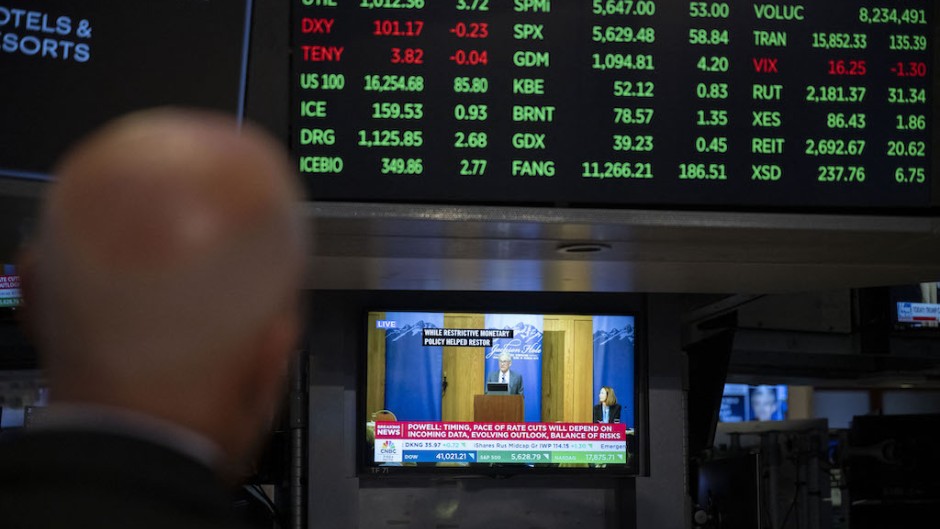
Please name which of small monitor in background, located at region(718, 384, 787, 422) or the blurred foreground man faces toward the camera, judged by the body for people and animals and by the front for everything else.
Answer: the small monitor in background

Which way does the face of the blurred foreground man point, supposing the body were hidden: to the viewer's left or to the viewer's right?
to the viewer's right

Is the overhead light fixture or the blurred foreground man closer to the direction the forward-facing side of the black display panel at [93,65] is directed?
the blurred foreground man

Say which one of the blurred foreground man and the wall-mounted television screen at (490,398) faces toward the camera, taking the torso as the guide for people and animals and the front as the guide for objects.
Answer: the wall-mounted television screen

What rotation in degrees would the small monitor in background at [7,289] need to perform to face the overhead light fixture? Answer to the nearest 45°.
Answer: approximately 45° to its left

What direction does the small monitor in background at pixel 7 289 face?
toward the camera

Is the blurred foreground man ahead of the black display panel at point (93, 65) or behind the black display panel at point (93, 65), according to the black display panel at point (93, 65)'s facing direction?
ahead

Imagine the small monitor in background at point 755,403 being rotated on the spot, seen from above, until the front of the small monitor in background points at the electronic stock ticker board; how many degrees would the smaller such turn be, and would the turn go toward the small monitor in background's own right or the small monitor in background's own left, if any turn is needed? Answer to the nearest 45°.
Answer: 0° — it already faces it

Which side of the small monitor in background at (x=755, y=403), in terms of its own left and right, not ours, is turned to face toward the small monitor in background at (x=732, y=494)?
front

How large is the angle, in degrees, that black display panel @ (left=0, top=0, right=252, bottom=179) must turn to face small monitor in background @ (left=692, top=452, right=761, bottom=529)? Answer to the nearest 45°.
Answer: approximately 135° to its left

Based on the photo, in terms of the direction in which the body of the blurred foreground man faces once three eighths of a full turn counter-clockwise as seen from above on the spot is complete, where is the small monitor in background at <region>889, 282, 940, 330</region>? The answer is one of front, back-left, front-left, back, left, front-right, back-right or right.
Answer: back-right

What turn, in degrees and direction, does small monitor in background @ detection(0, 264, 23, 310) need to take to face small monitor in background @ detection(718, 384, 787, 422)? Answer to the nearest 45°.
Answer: approximately 135° to its left

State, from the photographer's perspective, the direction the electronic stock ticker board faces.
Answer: facing the viewer

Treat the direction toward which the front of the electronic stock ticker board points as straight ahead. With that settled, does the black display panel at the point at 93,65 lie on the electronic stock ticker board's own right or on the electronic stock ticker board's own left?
on the electronic stock ticker board's own right
